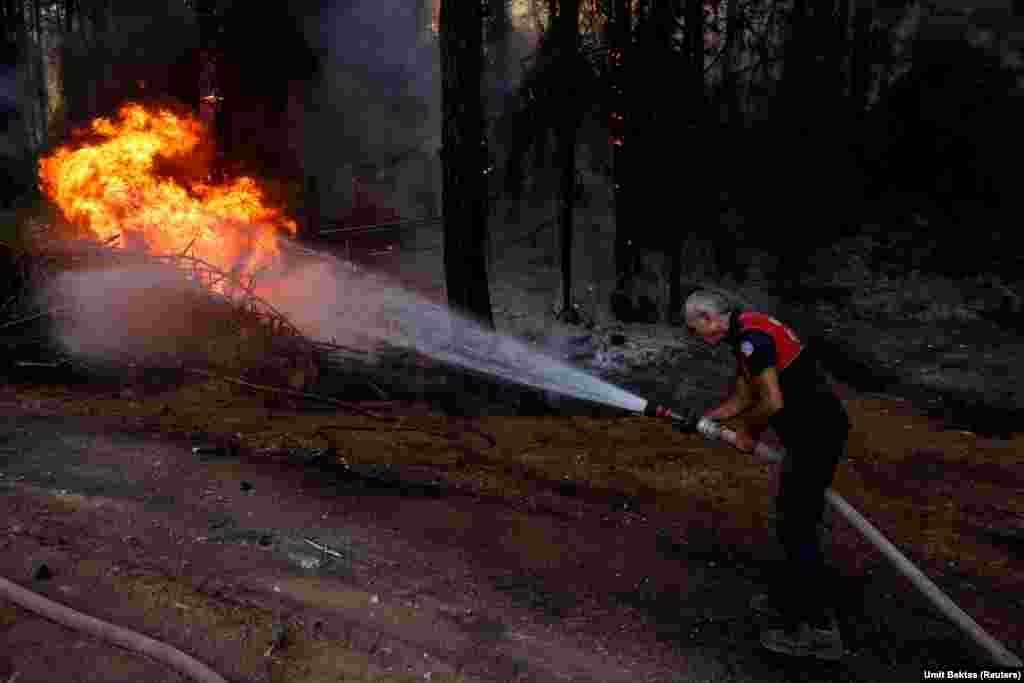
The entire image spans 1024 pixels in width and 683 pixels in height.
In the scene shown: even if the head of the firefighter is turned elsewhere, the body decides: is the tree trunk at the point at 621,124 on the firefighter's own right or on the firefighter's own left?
on the firefighter's own right

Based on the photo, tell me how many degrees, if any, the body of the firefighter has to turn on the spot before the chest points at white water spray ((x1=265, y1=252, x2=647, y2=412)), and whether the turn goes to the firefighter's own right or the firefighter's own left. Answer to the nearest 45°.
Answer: approximately 45° to the firefighter's own right

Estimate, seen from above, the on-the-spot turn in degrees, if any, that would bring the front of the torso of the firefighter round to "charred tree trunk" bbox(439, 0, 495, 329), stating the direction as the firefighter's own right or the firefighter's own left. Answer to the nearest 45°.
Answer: approximately 45° to the firefighter's own right

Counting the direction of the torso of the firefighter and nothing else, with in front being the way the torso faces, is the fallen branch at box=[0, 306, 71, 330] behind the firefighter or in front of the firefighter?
in front

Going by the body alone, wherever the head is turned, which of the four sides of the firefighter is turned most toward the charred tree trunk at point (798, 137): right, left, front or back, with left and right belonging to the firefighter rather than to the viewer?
right

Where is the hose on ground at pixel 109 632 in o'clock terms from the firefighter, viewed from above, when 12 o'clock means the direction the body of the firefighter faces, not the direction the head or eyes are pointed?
The hose on ground is roughly at 11 o'clock from the firefighter.

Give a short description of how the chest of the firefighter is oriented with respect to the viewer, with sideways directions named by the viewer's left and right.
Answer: facing to the left of the viewer

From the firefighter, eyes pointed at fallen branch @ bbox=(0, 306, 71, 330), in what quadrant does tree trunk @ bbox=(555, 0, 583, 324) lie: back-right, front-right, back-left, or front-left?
front-right
